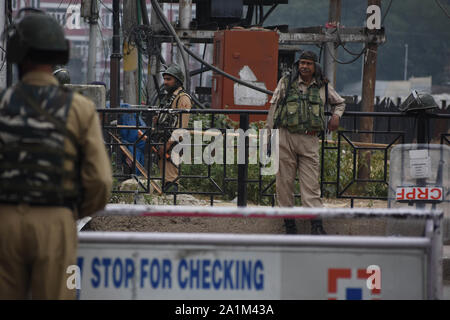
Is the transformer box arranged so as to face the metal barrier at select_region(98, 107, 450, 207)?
yes

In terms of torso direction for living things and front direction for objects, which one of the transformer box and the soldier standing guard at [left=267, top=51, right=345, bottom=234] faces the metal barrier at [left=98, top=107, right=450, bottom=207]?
the transformer box

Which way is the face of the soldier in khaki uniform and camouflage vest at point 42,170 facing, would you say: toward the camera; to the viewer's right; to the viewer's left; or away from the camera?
away from the camera

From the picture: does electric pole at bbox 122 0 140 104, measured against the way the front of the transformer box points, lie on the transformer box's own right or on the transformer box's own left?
on the transformer box's own right

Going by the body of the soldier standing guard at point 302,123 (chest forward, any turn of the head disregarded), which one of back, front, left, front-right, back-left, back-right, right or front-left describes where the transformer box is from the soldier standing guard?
back

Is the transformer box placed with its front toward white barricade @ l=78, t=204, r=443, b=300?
yes

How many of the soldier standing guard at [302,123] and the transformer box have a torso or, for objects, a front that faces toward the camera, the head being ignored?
2
